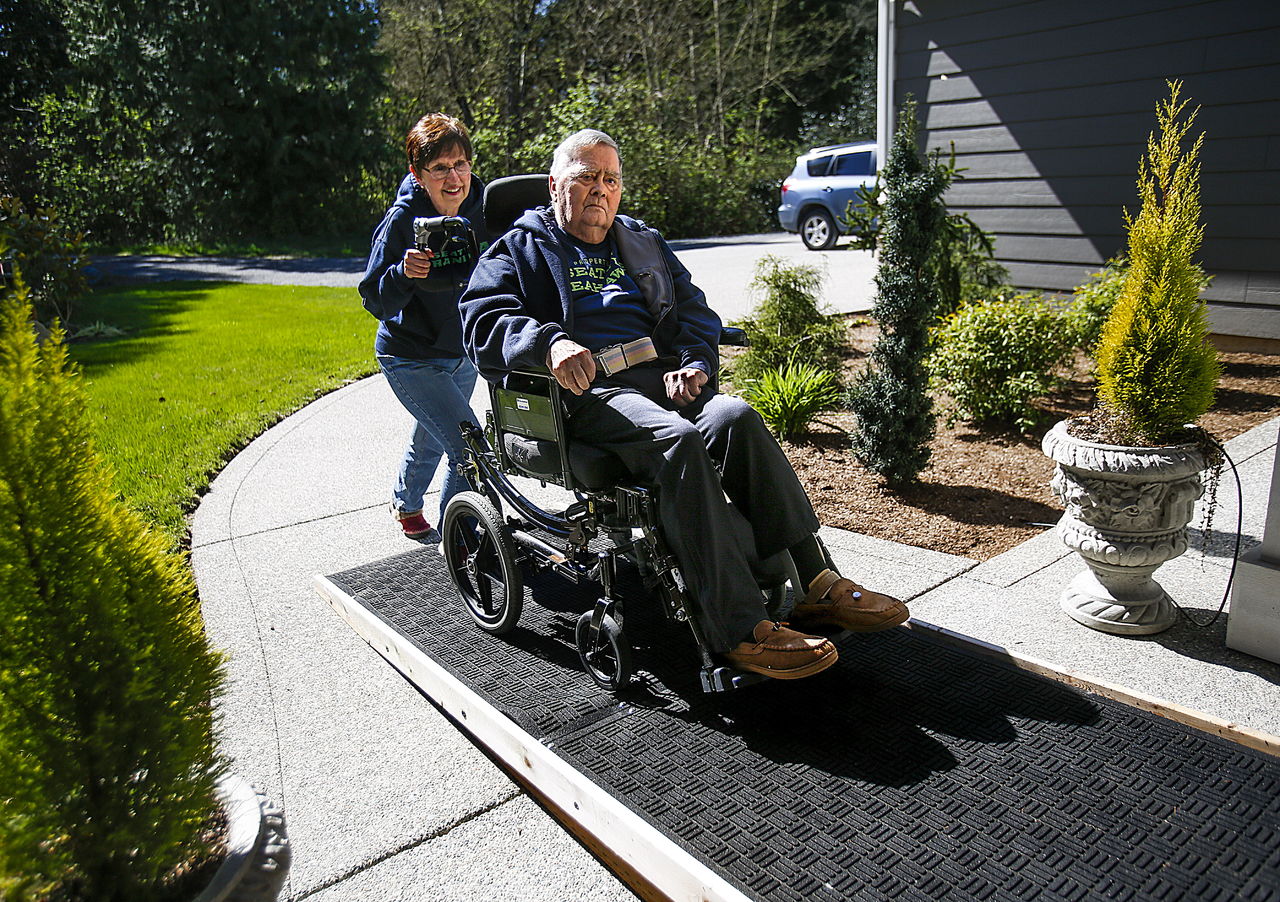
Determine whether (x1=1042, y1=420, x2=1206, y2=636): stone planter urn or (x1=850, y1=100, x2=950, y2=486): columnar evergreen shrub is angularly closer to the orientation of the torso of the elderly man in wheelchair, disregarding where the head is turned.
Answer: the stone planter urn

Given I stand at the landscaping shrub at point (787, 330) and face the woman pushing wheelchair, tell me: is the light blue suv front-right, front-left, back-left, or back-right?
back-right

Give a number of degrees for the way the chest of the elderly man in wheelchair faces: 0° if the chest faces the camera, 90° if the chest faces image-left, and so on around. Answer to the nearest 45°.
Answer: approximately 315°

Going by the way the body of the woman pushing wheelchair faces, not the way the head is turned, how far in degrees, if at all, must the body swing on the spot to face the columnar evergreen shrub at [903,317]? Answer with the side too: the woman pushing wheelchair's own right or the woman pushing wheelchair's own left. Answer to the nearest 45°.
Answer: approximately 45° to the woman pushing wheelchair's own left

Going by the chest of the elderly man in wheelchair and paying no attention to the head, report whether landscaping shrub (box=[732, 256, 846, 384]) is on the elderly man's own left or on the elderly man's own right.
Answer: on the elderly man's own left

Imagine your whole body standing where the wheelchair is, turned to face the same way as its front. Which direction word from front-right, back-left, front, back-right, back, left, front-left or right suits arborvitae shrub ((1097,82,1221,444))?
front-left

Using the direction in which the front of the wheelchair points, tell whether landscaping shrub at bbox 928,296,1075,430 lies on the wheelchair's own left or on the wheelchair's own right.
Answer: on the wheelchair's own left

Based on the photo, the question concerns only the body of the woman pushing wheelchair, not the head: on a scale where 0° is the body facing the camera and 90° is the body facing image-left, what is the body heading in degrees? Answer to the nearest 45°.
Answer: approximately 315°

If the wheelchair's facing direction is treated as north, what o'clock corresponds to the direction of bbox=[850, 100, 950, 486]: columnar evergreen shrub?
The columnar evergreen shrub is roughly at 9 o'clock from the wheelchair.
